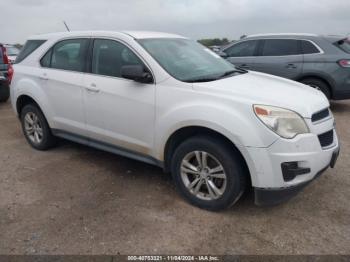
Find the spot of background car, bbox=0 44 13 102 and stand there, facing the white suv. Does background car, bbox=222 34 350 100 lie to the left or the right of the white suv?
left

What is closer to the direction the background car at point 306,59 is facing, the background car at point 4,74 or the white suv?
the background car

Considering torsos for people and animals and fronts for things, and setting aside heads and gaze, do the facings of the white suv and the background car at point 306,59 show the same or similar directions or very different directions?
very different directions

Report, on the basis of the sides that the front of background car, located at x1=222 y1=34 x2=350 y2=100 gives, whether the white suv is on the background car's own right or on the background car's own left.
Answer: on the background car's own left

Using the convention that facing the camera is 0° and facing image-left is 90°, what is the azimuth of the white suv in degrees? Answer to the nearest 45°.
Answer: approximately 315°

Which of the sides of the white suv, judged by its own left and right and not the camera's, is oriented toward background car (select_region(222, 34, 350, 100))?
left

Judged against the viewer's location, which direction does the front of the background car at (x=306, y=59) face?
facing away from the viewer and to the left of the viewer

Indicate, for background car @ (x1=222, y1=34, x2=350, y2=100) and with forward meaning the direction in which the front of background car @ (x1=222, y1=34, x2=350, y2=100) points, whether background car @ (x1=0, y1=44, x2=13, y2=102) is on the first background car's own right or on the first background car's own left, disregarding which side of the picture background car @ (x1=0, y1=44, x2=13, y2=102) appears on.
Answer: on the first background car's own left
